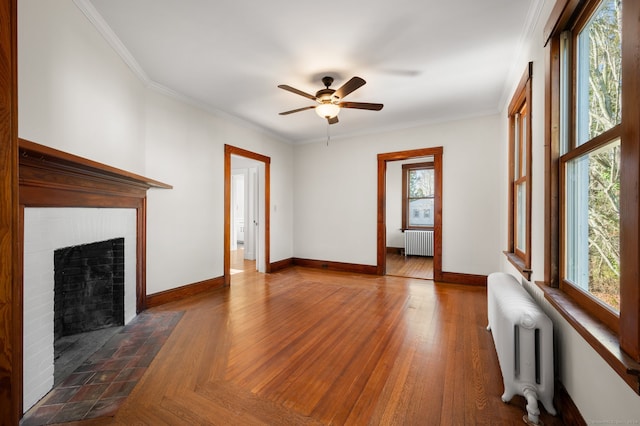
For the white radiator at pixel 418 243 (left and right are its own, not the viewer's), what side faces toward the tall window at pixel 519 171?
front

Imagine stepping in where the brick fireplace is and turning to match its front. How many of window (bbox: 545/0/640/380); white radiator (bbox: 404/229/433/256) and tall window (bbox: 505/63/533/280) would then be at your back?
0

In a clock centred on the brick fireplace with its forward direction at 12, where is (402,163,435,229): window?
The window is roughly at 10 o'clock from the brick fireplace.

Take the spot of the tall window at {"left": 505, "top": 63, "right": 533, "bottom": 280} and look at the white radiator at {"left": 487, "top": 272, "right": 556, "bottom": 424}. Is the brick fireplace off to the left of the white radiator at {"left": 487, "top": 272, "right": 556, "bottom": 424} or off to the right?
right

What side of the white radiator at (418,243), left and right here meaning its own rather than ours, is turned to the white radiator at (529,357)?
front

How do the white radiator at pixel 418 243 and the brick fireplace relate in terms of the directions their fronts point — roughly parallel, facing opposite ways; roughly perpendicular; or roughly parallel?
roughly perpendicular

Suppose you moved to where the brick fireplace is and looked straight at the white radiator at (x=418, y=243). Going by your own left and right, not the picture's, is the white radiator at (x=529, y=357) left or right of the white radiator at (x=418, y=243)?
right

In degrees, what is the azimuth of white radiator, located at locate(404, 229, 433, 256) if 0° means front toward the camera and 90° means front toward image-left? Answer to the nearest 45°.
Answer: approximately 0°

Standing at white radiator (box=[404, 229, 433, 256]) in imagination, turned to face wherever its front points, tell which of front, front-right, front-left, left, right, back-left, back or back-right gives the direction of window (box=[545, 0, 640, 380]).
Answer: front

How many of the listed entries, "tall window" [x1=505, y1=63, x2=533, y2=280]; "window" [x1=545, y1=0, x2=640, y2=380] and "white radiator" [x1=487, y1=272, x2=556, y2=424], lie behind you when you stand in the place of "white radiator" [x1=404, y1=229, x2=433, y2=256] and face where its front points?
0

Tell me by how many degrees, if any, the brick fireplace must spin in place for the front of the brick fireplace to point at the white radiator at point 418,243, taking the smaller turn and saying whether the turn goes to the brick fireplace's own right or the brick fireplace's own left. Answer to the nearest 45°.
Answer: approximately 45° to the brick fireplace's own left

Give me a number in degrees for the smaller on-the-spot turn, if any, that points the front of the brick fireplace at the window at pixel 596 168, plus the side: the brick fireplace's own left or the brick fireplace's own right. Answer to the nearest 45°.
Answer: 0° — it already faces it

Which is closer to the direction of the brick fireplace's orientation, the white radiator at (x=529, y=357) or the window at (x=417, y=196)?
the white radiator

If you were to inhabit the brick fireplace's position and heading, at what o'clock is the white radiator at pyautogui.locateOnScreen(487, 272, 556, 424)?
The white radiator is roughly at 12 o'clock from the brick fireplace.

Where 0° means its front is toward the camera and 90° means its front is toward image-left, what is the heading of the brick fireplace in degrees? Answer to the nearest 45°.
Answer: approximately 315°

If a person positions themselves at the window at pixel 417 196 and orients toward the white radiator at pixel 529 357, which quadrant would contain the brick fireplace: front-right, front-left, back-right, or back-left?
front-right

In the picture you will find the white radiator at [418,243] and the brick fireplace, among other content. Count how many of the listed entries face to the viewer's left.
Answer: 0
